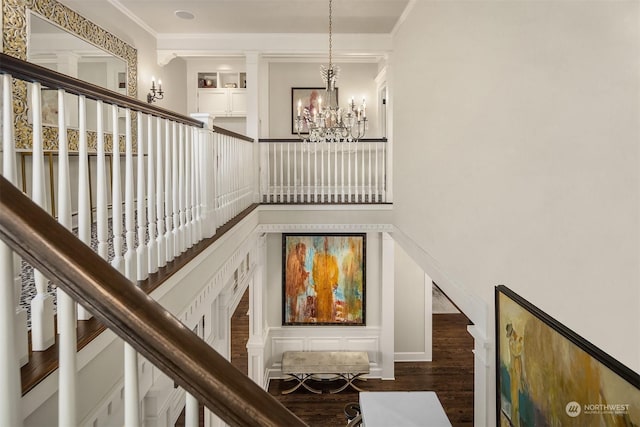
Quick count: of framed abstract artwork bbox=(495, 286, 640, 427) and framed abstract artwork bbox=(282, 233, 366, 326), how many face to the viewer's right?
0

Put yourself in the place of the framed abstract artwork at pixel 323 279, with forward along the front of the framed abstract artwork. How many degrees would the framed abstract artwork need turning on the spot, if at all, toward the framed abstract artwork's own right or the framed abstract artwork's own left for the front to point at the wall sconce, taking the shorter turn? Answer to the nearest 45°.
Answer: approximately 45° to the framed abstract artwork's own right

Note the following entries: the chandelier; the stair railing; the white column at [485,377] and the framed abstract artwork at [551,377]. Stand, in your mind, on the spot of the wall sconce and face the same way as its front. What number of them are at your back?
0

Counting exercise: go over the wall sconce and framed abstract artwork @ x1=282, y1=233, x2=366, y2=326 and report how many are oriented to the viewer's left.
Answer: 0

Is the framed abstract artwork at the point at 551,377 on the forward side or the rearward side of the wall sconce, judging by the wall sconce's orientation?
on the forward side

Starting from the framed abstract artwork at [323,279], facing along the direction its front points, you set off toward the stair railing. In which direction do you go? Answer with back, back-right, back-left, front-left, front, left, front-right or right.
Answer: front

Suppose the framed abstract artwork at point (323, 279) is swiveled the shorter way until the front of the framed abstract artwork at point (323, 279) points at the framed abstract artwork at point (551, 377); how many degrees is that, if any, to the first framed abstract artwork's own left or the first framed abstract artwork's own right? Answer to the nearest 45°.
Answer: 0° — it already faces it

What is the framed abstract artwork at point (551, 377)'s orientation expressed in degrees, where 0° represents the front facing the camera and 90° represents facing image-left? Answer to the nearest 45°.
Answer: approximately 45°

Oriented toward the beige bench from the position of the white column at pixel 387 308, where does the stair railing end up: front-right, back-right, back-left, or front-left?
front-left

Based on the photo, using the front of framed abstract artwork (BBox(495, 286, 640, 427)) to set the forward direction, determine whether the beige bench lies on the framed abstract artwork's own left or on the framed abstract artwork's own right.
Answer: on the framed abstract artwork's own right

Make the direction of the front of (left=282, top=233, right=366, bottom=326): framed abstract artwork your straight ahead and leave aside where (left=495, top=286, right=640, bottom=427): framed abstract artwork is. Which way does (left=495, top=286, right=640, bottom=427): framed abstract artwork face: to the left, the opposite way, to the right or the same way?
to the right

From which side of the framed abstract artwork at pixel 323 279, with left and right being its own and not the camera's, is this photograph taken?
front

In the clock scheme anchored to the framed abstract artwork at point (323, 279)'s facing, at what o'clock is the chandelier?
The chandelier is roughly at 12 o'clock from the framed abstract artwork.
